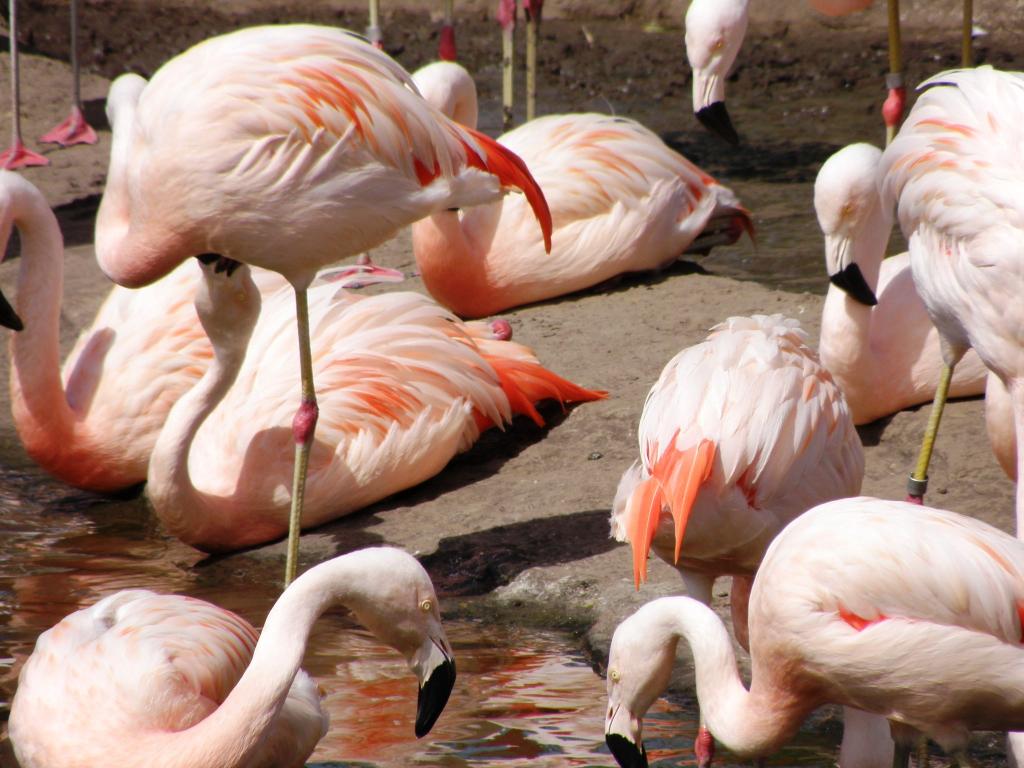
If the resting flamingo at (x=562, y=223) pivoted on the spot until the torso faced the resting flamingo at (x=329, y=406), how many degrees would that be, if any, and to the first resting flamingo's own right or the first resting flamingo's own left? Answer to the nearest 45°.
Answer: approximately 45° to the first resting flamingo's own left

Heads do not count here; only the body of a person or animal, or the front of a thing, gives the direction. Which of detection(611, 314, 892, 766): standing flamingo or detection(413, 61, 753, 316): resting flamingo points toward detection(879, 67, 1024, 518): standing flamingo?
detection(611, 314, 892, 766): standing flamingo

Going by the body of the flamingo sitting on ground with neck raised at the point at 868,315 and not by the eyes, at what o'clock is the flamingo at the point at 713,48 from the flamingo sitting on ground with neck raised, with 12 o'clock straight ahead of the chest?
The flamingo is roughly at 3 o'clock from the flamingo sitting on ground with neck raised.

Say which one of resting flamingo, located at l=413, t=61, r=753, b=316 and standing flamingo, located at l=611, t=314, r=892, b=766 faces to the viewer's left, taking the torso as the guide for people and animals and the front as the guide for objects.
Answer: resting flamingo, located at l=413, t=61, r=753, b=316

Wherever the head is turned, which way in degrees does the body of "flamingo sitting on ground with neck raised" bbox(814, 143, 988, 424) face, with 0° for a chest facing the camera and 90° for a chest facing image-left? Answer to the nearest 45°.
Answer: approximately 45°

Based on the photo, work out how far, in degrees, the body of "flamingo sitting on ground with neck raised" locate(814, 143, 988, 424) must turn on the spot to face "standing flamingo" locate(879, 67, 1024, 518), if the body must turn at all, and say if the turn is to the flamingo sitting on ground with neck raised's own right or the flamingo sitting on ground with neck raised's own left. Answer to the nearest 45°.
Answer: approximately 45° to the flamingo sitting on ground with neck raised's own left

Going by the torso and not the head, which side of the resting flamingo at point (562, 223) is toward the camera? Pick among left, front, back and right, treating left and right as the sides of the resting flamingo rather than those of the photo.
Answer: left

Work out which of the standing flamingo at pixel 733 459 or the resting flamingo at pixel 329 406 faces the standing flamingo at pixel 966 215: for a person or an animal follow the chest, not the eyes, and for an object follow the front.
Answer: the standing flamingo at pixel 733 459

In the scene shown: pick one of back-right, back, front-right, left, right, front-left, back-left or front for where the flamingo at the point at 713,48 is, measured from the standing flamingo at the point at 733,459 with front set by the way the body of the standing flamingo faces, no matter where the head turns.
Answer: front-left

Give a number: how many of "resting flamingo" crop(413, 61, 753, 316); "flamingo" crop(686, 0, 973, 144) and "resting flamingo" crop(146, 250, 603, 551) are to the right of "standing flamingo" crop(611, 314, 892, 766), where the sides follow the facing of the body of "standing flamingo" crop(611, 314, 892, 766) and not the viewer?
0

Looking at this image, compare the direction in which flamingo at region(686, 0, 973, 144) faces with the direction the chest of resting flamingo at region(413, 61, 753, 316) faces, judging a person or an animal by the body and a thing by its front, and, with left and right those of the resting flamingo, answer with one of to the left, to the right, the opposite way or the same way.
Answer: the same way

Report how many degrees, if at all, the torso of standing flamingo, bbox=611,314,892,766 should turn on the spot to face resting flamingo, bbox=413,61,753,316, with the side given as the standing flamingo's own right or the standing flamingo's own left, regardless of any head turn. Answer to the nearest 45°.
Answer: approximately 45° to the standing flamingo's own left

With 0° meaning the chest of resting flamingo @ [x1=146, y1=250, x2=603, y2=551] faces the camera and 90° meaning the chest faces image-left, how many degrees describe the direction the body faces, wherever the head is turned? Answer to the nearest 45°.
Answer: approximately 45°

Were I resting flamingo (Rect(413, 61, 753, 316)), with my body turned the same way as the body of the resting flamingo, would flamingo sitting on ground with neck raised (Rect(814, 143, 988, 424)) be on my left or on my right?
on my left

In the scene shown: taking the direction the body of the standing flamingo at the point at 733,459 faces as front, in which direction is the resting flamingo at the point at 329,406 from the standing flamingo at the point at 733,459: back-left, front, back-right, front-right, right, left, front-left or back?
left

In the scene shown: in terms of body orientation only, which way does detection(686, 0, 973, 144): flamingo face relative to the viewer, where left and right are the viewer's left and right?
facing to the left of the viewer

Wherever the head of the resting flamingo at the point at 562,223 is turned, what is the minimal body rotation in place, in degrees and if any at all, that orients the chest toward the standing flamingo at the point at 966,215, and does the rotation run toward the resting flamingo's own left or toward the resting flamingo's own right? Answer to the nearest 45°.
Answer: approximately 135° to the resting flamingo's own left

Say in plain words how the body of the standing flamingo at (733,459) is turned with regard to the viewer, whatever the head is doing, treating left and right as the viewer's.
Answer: facing away from the viewer and to the right of the viewer
